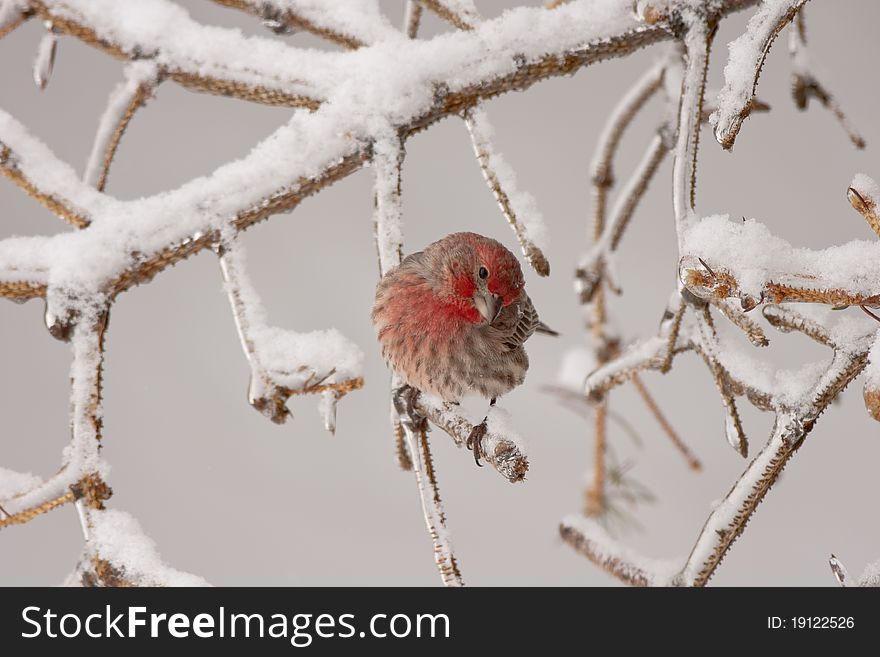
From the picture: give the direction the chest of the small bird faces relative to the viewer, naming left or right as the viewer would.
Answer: facing the viewer and to the left of the viewer
